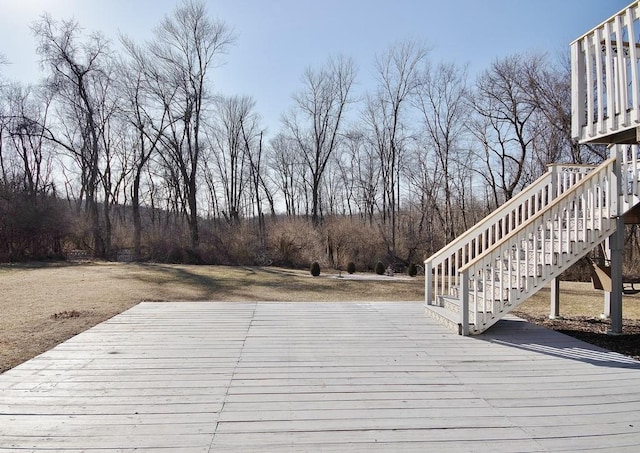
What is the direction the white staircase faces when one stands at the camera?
facing the viewer and to the left of the viewer
